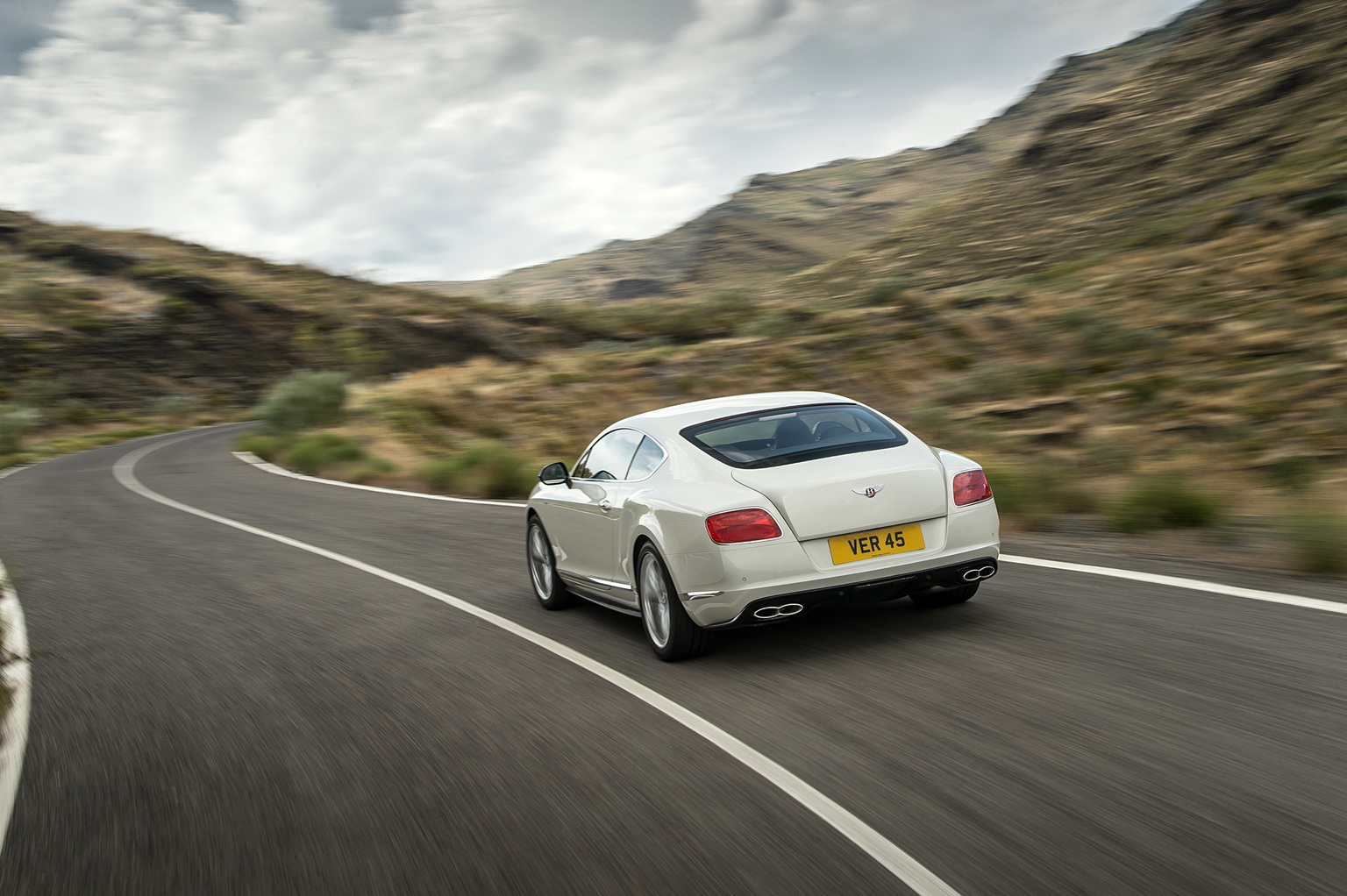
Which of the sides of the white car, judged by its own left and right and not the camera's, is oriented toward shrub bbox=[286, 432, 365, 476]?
front

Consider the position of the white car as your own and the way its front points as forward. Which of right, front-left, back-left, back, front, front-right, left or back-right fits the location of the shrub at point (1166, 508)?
right

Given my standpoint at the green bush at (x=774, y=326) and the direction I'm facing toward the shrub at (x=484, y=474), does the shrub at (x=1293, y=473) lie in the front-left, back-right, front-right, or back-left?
front-left

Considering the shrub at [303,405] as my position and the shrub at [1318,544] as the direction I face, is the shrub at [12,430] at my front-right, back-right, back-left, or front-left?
back-right

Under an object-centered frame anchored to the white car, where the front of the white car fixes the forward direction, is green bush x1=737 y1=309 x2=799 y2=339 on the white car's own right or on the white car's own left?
on the white car's own right

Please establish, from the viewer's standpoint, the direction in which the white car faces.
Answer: facing away from the viewer and to the left of the viewer

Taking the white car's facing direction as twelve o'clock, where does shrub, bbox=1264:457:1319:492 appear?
The shrub is roughly at 3 o'clock from the white car.

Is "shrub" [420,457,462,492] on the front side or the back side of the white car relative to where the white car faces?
on the front side

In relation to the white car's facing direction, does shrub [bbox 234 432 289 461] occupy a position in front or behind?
in front
